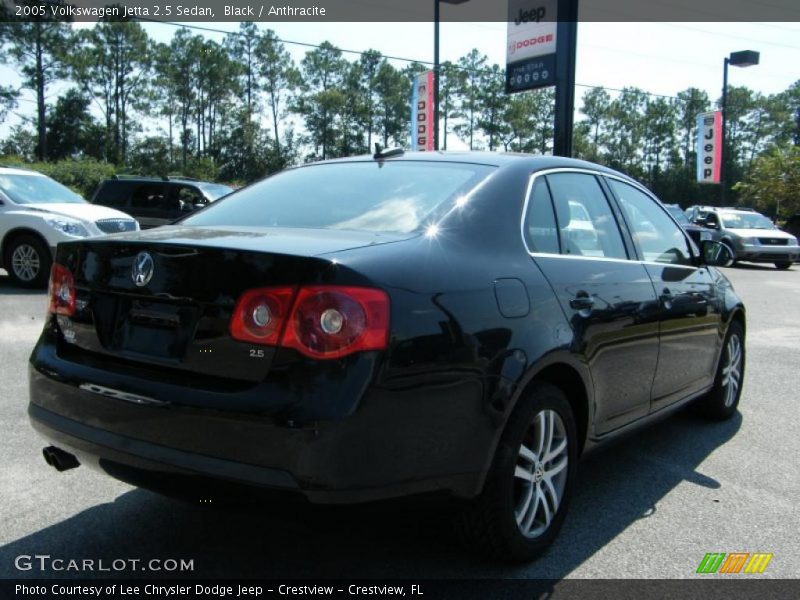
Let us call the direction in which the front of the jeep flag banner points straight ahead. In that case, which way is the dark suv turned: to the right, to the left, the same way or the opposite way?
to the left

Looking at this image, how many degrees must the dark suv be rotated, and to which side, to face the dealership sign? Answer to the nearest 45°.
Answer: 0° — it already faces it

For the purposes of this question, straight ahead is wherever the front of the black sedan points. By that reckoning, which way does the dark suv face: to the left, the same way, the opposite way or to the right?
to the right

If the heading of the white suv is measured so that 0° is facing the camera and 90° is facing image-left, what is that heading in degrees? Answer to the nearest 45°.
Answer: approximately 315°

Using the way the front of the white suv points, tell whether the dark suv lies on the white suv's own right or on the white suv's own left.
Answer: on the white suv's own left

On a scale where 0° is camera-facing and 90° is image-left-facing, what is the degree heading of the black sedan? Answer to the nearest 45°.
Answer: approximately 225°

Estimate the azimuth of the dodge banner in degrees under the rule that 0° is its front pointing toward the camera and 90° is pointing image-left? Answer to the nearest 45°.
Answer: approximately 0°

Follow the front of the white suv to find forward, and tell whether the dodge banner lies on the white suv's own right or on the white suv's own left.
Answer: on the white suv's own left

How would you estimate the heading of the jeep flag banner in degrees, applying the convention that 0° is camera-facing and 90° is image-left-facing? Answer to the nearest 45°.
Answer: approximately 0°
